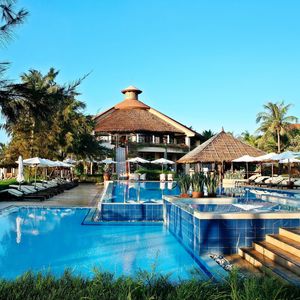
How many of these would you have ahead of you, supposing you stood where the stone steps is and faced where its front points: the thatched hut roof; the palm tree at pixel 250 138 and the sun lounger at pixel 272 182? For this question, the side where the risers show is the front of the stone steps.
0

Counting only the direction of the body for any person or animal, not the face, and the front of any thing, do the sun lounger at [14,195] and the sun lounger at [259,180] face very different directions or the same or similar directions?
very different directions

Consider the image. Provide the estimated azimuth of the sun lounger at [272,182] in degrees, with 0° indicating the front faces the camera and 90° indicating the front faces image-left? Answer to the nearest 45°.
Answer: approximately 45°

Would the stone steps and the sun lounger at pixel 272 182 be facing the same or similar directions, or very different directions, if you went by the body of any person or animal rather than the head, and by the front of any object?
same or similar directions

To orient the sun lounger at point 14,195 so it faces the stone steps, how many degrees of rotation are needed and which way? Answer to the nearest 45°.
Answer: approximately 90° to its right

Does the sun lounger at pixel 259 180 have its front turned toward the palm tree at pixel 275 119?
no

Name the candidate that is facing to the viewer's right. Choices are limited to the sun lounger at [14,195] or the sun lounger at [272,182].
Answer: the sun lounger at [14,195]

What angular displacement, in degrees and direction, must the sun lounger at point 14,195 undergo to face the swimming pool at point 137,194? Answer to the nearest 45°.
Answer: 0° — it already faces it

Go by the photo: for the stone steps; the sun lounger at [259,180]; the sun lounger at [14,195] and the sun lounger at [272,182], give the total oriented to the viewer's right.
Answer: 1

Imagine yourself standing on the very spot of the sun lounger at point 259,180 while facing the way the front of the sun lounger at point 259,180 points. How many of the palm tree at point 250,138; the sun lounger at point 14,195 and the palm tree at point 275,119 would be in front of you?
1

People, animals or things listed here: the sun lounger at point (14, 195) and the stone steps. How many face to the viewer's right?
1

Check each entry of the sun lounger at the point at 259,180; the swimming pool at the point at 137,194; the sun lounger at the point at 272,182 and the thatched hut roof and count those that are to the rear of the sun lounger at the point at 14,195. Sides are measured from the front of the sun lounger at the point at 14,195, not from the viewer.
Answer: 0

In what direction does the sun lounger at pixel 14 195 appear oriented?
to the viewer's right

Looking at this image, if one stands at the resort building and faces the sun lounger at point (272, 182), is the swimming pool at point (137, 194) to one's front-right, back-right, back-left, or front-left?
front-right

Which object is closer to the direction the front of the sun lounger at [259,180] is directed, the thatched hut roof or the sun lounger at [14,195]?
the sun lounger

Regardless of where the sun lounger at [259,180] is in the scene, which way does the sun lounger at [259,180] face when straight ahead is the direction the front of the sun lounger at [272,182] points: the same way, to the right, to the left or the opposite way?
the same way
